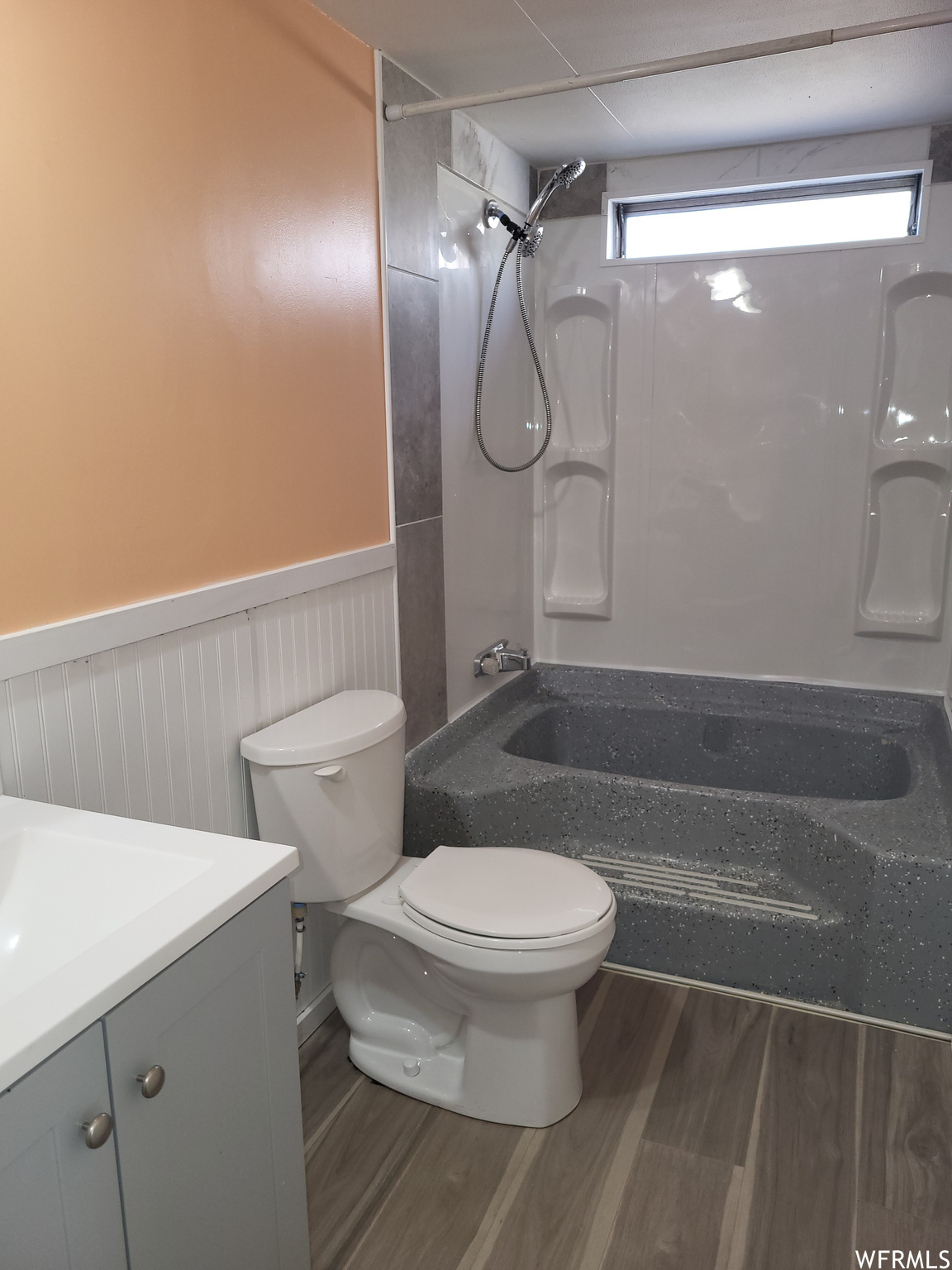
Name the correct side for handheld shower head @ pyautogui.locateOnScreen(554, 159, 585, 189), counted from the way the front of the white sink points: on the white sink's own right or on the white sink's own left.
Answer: on the white sink's own left

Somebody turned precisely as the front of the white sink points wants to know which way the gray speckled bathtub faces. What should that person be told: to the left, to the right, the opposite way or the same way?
to the right

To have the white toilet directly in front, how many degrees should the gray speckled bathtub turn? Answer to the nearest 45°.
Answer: approximately 45° to its right

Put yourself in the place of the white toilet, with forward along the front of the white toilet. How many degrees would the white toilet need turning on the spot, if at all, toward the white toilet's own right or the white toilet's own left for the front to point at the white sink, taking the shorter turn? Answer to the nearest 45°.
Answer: approximately 90° to the white toilet's own right

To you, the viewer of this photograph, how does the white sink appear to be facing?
facing the viewer and to the right of the viewer

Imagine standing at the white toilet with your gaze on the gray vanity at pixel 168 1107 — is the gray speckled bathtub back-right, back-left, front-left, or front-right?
back-left

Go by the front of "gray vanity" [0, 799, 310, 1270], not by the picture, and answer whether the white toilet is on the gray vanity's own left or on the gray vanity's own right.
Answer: on the gray vanity's own left

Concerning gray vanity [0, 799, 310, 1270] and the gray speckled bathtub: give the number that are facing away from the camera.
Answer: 0

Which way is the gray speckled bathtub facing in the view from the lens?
facing the viewer

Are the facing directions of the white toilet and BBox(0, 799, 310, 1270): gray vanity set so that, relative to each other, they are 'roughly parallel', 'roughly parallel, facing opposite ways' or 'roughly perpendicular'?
roughly parallel
